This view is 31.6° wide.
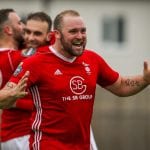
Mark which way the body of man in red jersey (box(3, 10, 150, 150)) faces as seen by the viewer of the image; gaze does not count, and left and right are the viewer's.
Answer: facing the viewer and to the right of the viewer
